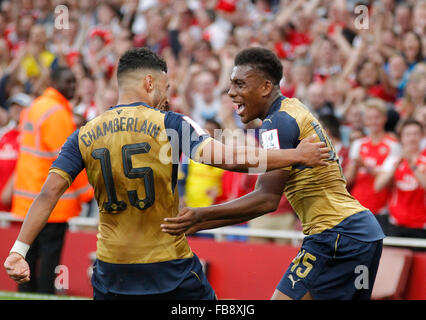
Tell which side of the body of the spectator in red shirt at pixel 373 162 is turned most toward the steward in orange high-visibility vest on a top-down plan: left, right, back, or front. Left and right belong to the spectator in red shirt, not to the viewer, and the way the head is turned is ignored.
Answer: right

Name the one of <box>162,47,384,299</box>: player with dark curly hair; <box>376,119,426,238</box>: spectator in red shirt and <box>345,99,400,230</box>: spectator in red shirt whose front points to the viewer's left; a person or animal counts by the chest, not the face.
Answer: the player with dark curly hair

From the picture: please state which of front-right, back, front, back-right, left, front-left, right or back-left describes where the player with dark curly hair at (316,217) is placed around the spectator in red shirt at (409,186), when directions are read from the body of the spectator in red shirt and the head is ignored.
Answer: front

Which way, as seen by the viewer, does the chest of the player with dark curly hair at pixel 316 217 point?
to the viewer's left

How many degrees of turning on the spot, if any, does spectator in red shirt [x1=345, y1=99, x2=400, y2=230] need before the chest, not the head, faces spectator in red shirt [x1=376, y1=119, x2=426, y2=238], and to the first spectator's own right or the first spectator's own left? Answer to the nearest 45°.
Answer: approximately 45° to the first spectator's own left

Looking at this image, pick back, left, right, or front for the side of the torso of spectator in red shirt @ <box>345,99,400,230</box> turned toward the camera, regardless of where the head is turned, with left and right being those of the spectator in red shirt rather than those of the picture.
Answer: front

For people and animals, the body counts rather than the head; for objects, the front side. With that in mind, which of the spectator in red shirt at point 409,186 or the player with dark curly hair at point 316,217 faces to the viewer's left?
the player with dark curly hair

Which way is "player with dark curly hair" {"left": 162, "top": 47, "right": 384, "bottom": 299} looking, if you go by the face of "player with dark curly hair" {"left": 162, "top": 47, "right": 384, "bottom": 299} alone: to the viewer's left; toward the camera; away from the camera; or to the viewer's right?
to the viewer's left

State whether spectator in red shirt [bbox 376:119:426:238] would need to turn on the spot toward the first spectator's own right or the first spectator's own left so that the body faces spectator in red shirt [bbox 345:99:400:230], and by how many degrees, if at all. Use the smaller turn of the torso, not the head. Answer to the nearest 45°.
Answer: approximately 135° to the first spectator's own right

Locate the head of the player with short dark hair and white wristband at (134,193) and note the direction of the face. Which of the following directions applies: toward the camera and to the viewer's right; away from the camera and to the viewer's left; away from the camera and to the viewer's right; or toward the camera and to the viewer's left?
away from the camera and to the viewer's right
